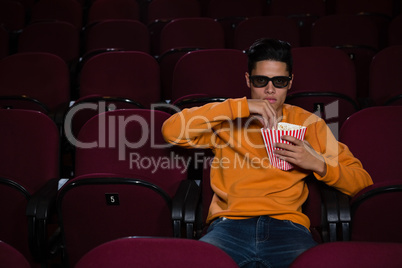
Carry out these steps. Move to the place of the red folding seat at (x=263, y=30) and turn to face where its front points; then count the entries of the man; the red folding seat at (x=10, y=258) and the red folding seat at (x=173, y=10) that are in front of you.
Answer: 2

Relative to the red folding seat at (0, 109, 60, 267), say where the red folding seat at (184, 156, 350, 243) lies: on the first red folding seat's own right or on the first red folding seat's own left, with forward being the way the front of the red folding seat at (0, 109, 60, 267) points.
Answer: on the first red folding seat's own left

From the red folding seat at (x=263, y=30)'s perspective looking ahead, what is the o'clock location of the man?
The man is roughly at 12 o'clock from the red folding seat.

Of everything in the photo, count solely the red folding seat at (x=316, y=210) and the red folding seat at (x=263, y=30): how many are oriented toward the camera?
2

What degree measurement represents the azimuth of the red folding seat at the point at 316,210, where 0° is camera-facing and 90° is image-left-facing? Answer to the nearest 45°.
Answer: approximately 0°

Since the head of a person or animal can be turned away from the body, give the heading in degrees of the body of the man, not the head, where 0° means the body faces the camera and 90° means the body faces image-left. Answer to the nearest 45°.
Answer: approximately 0°
